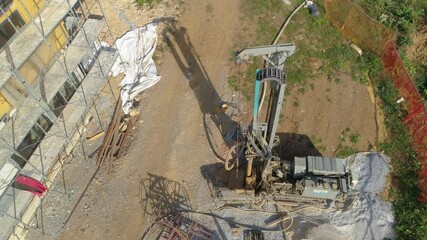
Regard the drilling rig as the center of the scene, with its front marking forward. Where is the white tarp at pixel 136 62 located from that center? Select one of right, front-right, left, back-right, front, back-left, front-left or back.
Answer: front

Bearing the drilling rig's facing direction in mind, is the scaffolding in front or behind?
in front

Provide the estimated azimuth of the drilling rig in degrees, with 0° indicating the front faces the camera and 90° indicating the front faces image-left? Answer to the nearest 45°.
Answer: approximately 90°

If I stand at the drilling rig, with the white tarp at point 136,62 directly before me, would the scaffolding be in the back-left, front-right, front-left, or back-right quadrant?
front-left
